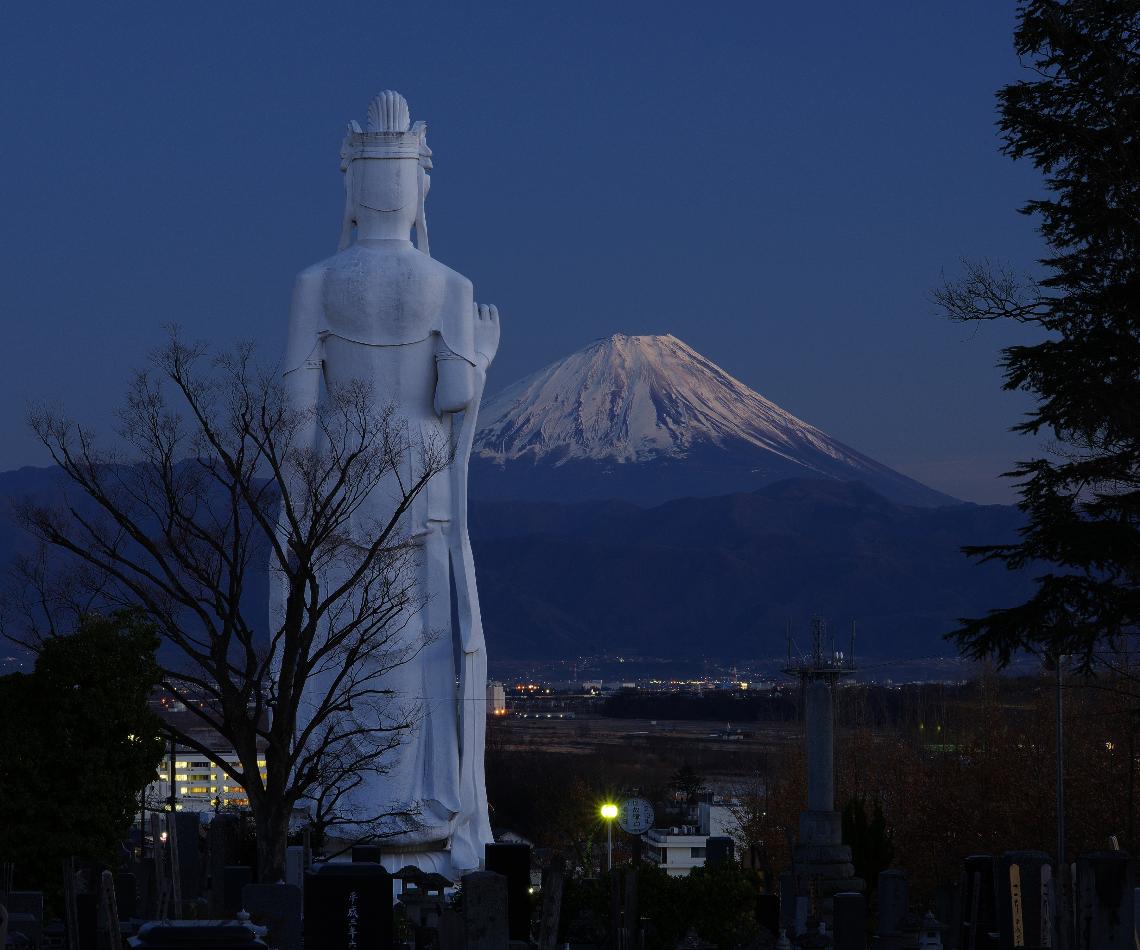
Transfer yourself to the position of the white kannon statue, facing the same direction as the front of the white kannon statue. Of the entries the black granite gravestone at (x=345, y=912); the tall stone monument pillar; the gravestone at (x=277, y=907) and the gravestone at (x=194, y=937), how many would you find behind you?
3

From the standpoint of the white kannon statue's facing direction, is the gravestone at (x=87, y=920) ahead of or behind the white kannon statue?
behind

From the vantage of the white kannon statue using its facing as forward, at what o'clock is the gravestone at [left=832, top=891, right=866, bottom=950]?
The gravestone is roughly at 5 o'clock from the white kannon statue.

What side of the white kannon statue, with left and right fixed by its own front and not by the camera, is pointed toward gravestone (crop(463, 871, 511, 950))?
back

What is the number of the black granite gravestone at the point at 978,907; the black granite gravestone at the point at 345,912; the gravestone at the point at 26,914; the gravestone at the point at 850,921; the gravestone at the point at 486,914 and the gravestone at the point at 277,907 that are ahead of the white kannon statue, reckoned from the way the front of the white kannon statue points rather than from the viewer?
0

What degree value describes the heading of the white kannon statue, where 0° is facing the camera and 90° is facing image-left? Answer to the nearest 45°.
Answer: approximately 180°

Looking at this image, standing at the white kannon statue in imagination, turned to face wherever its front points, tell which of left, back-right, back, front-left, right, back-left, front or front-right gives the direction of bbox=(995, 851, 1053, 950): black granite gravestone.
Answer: back-right

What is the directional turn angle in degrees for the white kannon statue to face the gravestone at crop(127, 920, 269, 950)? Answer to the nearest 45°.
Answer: approximately 180°

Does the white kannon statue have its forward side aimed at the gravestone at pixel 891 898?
no

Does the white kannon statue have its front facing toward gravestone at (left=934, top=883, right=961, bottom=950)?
no
